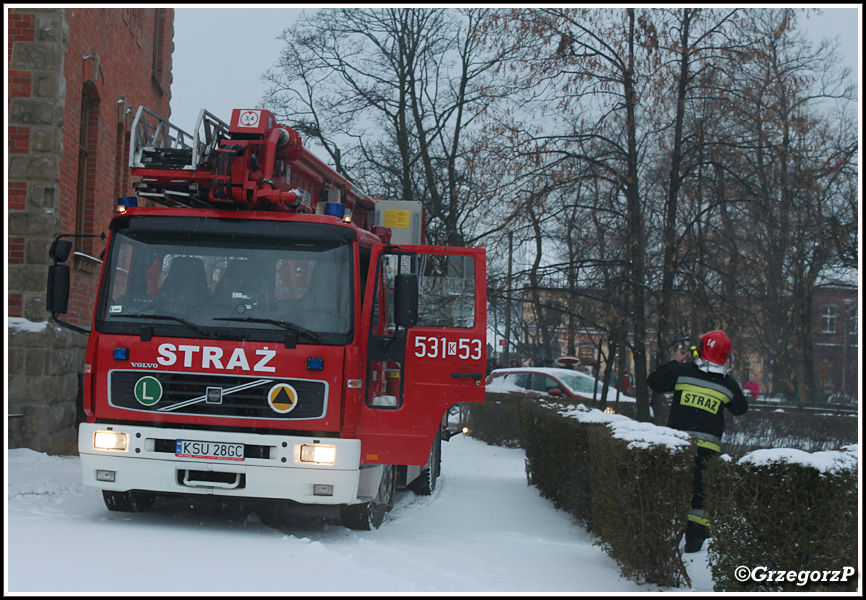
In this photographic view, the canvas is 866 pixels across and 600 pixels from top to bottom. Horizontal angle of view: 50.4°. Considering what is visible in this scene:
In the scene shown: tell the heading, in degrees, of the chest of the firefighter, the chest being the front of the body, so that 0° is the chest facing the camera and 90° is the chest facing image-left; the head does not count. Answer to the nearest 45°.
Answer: approximately 180°

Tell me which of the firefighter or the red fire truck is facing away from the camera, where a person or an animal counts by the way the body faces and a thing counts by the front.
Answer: the firefighter

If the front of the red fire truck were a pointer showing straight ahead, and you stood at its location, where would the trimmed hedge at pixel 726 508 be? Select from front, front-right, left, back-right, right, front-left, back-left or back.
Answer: front-left

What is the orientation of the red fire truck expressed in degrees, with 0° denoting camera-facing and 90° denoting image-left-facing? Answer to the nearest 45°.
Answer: approximately 0°

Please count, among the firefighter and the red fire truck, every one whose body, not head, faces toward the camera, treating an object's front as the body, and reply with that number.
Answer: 1

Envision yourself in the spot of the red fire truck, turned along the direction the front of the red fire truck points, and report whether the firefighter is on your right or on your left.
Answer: on your left

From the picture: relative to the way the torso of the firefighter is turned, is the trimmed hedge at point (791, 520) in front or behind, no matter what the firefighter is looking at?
behind

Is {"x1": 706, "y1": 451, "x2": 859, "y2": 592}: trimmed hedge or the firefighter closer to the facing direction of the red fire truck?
the trimmed hedge

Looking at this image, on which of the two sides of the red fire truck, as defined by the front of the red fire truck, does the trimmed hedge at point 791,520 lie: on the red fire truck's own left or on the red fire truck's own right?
on the red fire truck's own left
